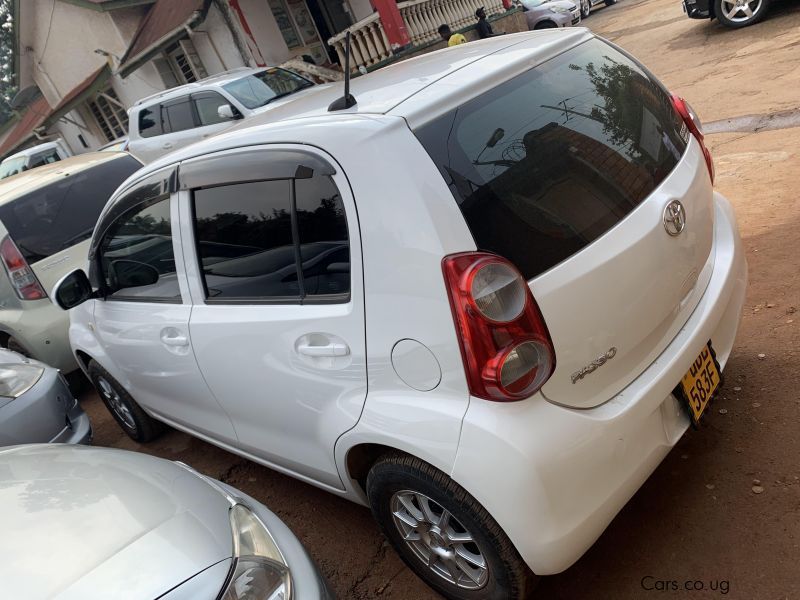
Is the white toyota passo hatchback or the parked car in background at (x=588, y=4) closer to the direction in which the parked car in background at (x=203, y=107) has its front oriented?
the white toyota passo hatchback

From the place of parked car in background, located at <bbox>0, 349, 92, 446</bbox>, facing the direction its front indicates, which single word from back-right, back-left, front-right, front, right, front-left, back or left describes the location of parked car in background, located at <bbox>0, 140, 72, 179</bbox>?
back-left

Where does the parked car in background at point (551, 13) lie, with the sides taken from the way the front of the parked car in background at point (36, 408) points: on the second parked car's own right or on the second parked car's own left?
on the second parked car's own left

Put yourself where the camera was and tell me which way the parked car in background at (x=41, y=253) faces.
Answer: facing away from the viewer and to the left of the viewer

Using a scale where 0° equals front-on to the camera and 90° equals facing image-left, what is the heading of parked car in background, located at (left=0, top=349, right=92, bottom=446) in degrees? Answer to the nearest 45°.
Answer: approximately 315°

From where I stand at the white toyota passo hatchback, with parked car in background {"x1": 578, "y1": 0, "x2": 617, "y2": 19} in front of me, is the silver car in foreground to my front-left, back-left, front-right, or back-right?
back-left

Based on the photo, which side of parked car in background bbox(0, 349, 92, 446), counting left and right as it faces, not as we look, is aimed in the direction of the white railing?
left

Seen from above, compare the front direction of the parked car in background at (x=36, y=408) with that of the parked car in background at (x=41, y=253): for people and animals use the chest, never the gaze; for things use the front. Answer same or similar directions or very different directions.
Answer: very different directions
